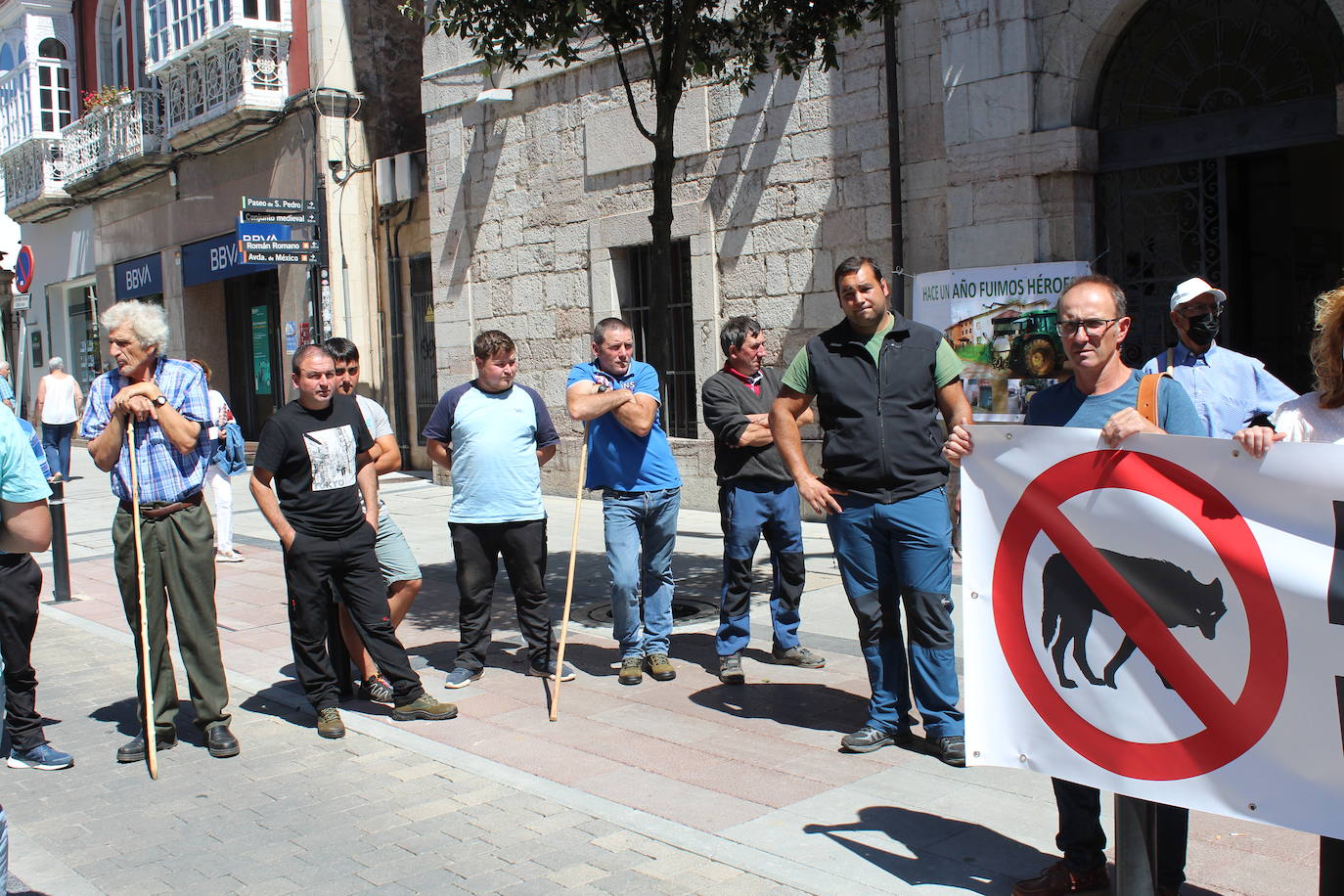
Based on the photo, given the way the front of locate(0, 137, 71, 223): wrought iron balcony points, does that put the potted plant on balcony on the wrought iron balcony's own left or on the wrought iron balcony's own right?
on the wrought iron balcony's own left

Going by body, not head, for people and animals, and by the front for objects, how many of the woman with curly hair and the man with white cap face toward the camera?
2

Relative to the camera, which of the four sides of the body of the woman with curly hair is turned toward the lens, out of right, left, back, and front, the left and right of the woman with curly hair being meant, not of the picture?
front

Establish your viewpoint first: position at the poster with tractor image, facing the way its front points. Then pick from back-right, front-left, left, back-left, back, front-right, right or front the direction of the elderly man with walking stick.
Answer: front-right

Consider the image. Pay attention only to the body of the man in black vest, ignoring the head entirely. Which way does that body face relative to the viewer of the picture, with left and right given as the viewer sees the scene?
facing the viewer

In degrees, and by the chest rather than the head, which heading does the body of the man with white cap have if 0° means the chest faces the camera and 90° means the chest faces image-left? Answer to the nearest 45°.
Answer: approximately 0°

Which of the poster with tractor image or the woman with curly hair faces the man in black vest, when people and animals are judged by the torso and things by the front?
the poster with tractor image

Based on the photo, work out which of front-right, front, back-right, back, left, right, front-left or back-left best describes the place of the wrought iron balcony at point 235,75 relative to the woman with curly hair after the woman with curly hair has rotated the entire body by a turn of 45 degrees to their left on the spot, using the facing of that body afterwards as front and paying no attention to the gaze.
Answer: back

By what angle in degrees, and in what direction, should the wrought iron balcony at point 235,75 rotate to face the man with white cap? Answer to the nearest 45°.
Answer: approximately 45° to its left
